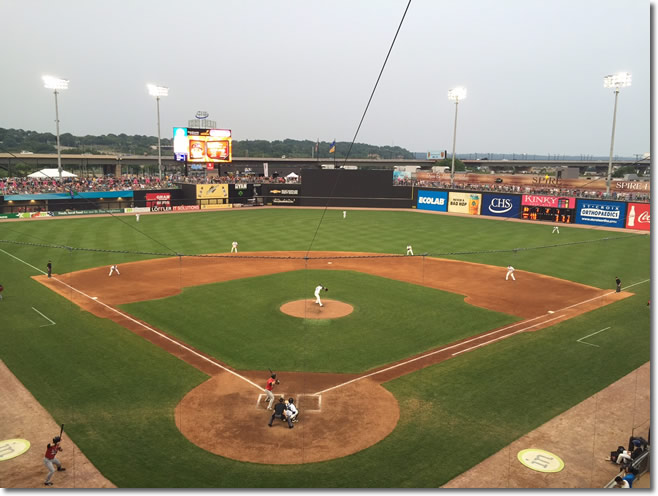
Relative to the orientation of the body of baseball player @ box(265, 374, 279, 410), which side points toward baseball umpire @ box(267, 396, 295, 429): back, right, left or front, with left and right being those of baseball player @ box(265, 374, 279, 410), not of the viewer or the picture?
right

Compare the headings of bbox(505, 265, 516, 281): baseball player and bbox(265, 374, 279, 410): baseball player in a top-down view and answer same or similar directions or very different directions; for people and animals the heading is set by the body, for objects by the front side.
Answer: very different directions

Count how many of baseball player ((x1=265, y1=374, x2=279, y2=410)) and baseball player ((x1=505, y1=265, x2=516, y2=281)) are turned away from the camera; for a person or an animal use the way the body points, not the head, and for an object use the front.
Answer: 0

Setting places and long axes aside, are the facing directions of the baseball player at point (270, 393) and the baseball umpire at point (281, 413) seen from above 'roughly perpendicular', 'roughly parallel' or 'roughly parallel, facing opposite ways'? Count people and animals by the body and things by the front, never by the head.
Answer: roughly perpendicular

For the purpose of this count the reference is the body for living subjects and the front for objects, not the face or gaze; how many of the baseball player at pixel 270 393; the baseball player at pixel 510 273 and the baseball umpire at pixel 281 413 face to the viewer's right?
1

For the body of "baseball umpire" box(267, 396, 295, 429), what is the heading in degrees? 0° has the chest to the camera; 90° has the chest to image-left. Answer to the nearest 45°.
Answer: approximately 180°

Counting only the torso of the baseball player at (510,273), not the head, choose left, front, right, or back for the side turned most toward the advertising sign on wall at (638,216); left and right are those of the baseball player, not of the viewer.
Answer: back

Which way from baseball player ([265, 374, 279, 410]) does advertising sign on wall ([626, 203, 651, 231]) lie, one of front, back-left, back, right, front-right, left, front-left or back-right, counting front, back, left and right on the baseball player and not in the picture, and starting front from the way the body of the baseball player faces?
front-left

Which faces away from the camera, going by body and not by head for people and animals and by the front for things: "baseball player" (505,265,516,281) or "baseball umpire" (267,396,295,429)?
"baseball umpire" (267,396,295,429)

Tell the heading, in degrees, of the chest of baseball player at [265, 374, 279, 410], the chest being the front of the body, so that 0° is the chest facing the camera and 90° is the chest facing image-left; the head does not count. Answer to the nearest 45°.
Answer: approximately 270°

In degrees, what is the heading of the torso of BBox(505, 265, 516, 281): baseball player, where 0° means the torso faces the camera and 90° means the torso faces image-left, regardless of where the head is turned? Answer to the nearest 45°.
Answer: approximately 45°
